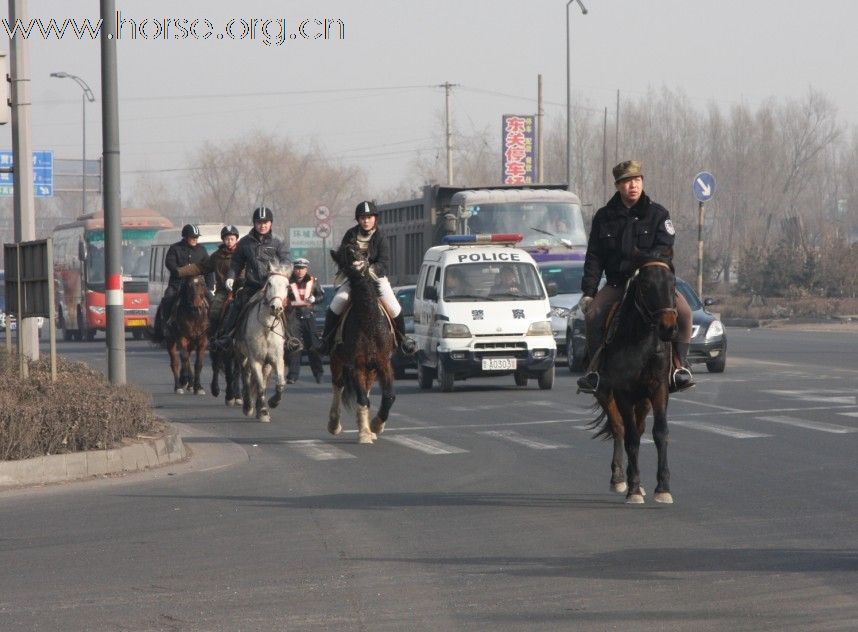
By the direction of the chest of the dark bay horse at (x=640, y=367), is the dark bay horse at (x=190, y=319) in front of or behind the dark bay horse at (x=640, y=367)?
behind

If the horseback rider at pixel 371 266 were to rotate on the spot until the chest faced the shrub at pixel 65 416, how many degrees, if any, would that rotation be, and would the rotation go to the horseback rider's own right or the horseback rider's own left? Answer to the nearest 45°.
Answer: approximately 45° to the horseback rider's own right

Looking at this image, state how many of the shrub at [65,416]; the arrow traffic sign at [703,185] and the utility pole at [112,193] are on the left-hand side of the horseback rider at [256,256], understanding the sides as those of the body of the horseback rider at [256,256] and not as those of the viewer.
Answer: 1

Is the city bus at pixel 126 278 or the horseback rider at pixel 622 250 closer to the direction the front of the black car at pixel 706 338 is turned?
the horseback rider

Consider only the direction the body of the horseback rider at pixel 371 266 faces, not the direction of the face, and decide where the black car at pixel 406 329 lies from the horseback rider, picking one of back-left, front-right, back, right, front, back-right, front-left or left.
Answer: back

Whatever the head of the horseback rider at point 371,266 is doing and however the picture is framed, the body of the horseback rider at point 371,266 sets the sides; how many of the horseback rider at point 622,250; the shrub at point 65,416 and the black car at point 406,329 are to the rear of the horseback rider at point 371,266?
1

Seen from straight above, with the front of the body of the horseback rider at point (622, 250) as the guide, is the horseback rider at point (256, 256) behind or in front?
behind

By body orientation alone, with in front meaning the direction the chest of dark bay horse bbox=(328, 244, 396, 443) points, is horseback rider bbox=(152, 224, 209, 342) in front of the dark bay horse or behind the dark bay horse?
behind

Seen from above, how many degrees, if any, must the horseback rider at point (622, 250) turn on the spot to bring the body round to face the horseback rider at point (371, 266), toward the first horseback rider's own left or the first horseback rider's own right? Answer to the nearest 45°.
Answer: approximately 135° to the first horseback rider's own right

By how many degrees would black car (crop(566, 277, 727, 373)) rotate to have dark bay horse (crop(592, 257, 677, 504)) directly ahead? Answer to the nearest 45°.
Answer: approximately 45° to its right

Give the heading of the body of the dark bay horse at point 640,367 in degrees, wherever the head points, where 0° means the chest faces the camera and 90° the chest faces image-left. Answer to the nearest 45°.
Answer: approximately 0°

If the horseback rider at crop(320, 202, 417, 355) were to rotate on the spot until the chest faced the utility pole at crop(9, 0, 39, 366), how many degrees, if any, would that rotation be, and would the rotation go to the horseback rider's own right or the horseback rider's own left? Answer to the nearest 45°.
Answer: approximately 135° to the horseback rider's own right
